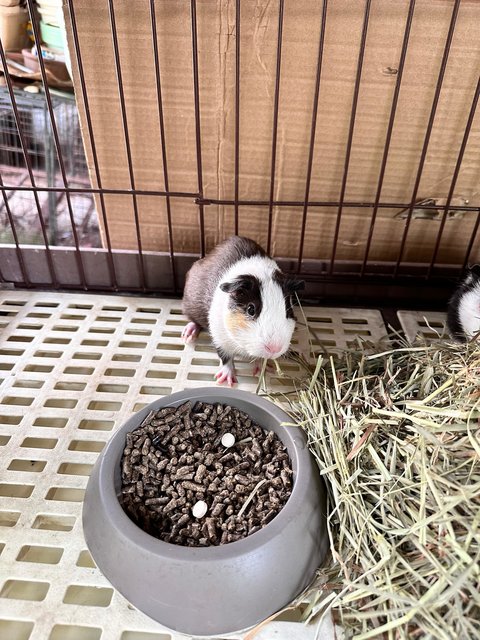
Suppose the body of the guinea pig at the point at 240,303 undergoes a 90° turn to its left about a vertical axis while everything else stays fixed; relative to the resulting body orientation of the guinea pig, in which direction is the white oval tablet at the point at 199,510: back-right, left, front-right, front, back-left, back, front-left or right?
back-right

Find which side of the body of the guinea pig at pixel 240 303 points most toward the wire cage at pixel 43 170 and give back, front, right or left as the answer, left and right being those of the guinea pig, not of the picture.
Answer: back

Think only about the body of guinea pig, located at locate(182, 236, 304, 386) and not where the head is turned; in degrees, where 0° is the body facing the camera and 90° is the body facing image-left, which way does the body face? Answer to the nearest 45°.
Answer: approximately 315°

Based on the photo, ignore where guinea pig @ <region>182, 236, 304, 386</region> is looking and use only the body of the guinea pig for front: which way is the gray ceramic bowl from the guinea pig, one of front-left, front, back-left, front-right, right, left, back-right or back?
front-right
